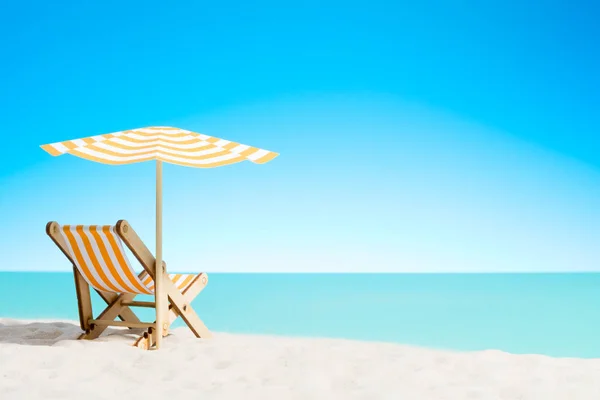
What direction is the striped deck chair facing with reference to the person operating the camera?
facing away from the viewer and to the right of the viewer
